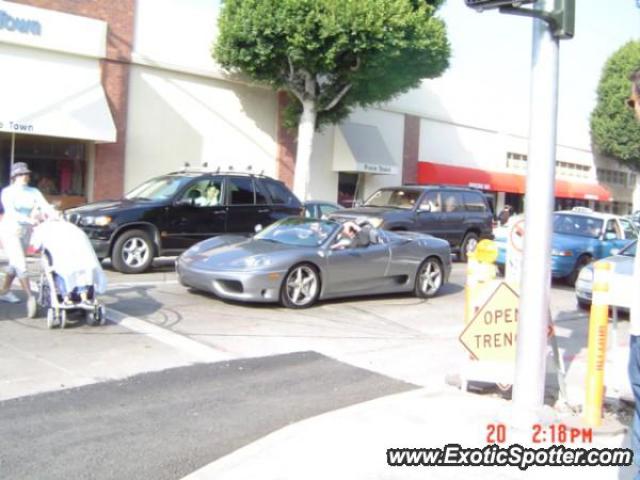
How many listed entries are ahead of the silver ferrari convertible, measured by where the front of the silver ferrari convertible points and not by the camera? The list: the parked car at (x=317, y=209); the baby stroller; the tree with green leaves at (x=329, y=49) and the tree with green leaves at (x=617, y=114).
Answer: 1

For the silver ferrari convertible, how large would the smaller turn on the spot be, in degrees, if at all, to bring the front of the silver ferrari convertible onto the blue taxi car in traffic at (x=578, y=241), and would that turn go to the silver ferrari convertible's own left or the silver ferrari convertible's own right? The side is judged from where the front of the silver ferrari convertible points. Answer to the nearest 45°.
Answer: approximately 180°

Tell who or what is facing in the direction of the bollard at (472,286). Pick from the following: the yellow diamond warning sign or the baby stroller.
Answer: the baby stroller

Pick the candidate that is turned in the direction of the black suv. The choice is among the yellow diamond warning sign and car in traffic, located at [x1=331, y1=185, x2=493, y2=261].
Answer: the car in traffic

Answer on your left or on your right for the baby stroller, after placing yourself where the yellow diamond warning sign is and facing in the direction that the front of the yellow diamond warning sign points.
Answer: on your right

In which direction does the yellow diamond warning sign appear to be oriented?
toward the camera

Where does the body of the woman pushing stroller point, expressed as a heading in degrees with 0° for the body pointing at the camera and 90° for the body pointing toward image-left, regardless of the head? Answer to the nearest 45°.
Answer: approximately 315°

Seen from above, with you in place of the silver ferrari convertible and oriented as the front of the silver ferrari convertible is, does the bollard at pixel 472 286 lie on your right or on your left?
on your left

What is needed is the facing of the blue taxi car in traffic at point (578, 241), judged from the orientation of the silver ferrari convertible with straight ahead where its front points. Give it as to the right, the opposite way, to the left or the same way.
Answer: the same way

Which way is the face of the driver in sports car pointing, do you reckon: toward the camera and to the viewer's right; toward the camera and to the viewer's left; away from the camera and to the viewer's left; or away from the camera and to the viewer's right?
toward the camera and to the viewer's left

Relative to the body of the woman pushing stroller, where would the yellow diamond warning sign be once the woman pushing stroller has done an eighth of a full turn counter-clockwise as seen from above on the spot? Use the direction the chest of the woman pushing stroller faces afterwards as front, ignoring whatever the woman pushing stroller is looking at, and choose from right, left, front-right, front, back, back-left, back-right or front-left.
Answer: front-right

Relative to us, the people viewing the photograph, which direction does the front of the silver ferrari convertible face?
facing the viewer and to the left of the viewer

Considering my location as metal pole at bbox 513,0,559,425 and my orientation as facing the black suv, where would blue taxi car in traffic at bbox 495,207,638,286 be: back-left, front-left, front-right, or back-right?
front-right

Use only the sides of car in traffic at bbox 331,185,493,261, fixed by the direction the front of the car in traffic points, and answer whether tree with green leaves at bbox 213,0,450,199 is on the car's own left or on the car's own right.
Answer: on the car's own right

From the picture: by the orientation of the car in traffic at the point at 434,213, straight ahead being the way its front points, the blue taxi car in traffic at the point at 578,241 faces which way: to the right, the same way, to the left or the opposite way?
the same way
